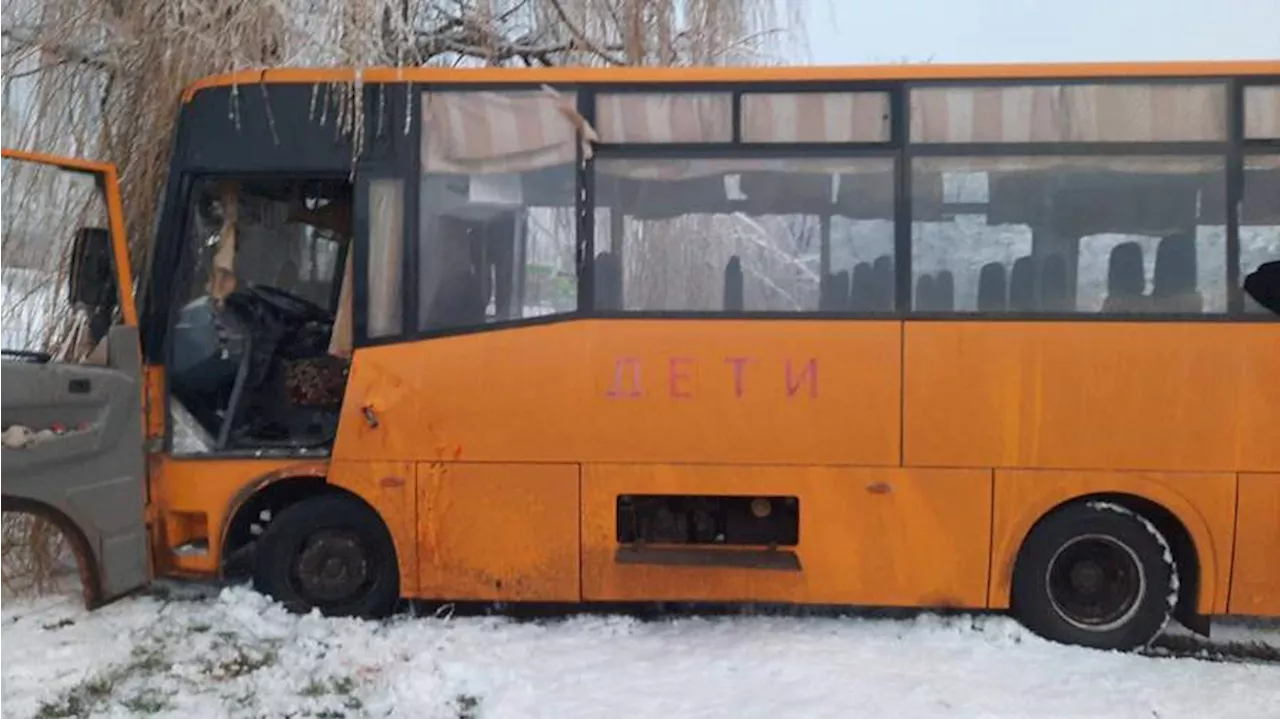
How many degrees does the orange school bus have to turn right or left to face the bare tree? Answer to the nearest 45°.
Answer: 0° — it already faces it

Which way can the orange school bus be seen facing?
to the viewer's left
